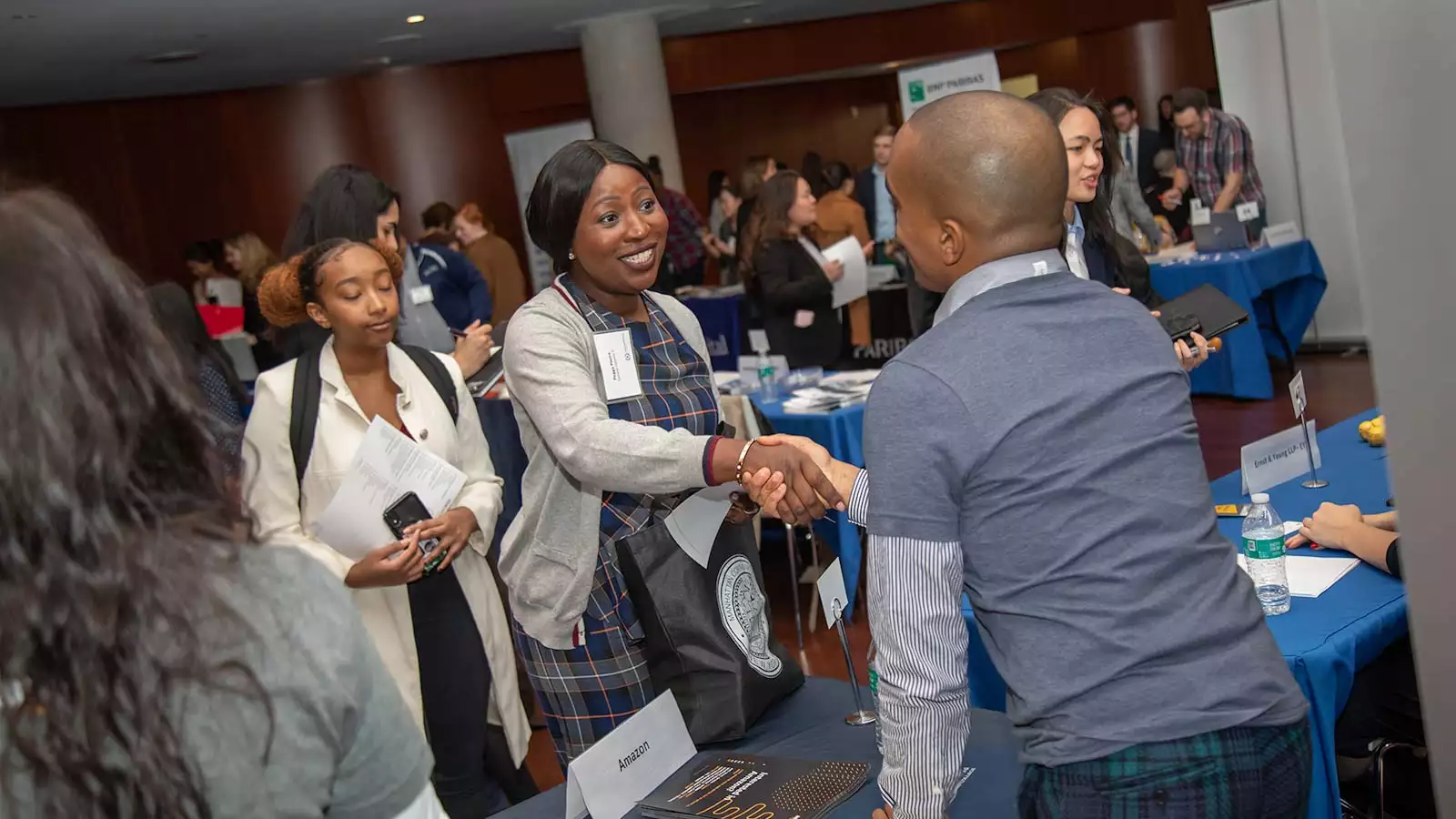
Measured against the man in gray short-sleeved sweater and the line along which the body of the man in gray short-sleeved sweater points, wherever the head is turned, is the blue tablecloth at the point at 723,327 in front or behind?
in front

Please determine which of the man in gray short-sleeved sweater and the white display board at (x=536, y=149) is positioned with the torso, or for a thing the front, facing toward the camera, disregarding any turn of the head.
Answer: the white display board

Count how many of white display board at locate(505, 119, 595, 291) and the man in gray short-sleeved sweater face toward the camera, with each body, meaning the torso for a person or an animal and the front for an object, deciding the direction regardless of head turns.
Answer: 1

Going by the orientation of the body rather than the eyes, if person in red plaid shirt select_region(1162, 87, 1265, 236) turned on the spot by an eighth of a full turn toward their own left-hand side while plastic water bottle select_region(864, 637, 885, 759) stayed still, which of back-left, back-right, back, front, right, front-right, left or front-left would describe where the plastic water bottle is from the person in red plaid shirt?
front

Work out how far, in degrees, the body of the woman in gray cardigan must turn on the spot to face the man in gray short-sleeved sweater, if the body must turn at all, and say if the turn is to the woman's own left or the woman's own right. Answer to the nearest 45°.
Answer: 0° — they already face them

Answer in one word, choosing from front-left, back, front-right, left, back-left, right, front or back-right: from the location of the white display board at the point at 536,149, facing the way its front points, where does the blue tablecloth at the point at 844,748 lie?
front

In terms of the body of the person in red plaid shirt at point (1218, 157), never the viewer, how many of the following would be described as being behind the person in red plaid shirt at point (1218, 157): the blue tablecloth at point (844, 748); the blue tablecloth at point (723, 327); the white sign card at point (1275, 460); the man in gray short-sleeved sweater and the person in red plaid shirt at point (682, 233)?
0

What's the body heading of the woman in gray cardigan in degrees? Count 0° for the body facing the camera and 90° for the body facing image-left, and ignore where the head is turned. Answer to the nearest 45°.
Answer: approximately 315°

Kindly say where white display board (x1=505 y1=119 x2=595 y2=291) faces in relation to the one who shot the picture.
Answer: facing the viewer

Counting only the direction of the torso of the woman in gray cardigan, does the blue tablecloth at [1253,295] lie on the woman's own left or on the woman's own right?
on the woman's own left

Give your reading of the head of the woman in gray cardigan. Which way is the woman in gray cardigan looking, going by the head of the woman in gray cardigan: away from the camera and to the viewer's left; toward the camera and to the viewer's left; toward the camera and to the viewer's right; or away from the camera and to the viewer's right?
toward the camera and to the viewer's right

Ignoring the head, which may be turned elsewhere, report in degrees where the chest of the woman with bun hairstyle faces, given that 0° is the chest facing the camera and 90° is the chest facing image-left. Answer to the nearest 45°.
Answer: approximately 315°

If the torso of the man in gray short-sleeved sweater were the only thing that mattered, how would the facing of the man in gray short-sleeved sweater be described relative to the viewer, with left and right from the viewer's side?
facing away from the viewer and to the left of the viewer

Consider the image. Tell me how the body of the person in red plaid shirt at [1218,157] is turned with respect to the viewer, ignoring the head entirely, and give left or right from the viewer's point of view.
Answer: facing the viewer and to the left of the viewer

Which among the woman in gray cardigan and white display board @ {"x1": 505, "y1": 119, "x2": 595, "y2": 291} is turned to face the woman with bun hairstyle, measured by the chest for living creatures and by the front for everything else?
the white display board

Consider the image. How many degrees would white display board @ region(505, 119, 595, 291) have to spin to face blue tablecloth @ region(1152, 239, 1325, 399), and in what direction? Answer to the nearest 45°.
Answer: approximately 45° to its left
